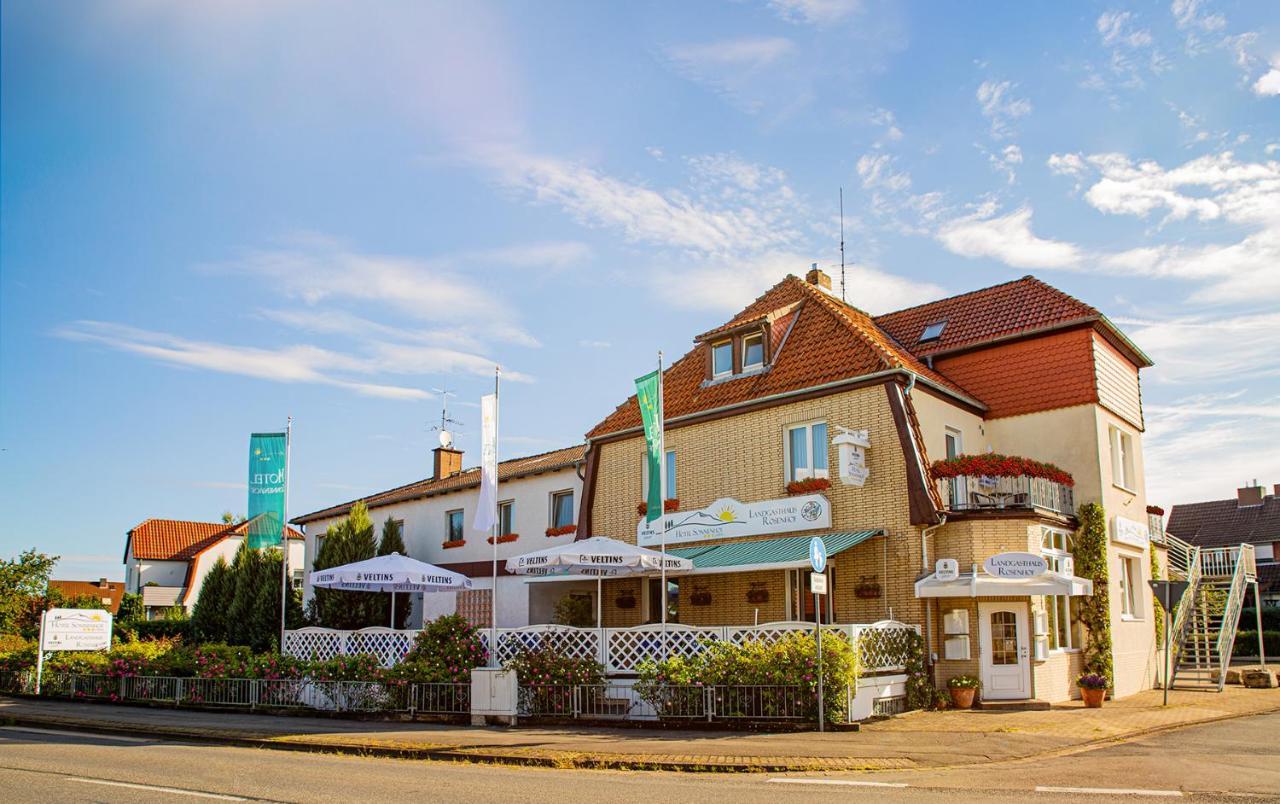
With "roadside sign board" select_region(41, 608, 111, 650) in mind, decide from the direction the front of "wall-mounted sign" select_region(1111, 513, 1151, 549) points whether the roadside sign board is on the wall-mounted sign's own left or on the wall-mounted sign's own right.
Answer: on the wall-mounted sign's own right

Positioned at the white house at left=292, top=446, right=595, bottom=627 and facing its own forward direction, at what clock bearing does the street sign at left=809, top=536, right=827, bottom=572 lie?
The street sign is roughly at 10 o'clock from the white house.

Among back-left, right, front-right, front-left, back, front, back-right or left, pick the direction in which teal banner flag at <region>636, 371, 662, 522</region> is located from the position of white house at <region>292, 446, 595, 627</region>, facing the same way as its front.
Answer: front-left

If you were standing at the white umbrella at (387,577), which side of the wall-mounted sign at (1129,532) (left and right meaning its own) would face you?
right

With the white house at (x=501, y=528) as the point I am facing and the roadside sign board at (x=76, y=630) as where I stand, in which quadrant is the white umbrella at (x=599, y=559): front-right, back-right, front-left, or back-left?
front-right

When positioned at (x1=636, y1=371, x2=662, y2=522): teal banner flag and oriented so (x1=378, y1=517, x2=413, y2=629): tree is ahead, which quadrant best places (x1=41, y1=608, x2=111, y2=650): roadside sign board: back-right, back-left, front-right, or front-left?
front-left

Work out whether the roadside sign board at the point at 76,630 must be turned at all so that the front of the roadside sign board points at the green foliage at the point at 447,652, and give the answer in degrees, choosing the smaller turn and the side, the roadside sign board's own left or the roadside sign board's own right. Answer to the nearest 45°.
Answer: approximately 45° to the roadside sign board's own left

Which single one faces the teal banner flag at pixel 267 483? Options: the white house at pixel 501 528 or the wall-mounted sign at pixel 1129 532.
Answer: the white house

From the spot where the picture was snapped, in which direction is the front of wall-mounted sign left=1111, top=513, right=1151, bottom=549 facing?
facing the viewer and to the right of the viewer

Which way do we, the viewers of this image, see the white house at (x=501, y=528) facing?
facing the viewer and to the left of the viewer

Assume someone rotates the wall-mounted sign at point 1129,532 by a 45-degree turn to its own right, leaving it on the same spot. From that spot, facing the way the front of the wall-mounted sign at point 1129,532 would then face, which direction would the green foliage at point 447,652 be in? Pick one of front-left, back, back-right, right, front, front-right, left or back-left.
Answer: front-right

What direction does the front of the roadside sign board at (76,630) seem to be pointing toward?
toward the camera
